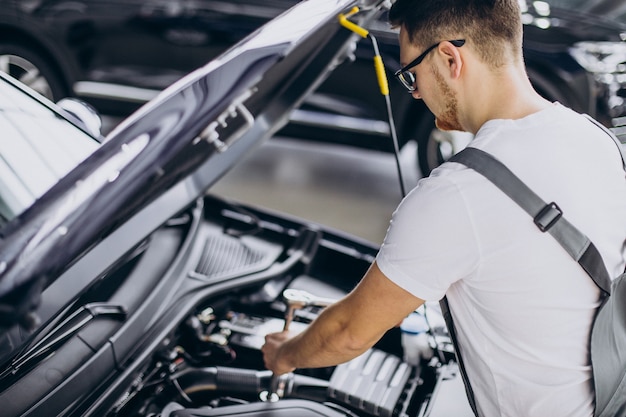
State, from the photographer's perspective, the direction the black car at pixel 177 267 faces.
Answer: facing the viewer and to the right of the viewer

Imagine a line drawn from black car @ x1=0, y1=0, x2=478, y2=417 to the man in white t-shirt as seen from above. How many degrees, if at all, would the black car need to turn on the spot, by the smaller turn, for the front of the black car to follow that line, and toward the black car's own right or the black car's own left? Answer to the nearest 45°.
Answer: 0° — it already faces them

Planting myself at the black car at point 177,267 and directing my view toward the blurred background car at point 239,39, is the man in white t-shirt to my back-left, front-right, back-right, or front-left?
back-right

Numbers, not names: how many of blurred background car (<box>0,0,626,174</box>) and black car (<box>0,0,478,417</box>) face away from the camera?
0

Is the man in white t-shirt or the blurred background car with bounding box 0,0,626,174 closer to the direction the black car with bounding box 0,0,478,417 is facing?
the man in white t-shirt

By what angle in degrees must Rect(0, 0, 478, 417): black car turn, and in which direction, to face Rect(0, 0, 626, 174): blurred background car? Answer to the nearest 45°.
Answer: approximately 135° to its left
